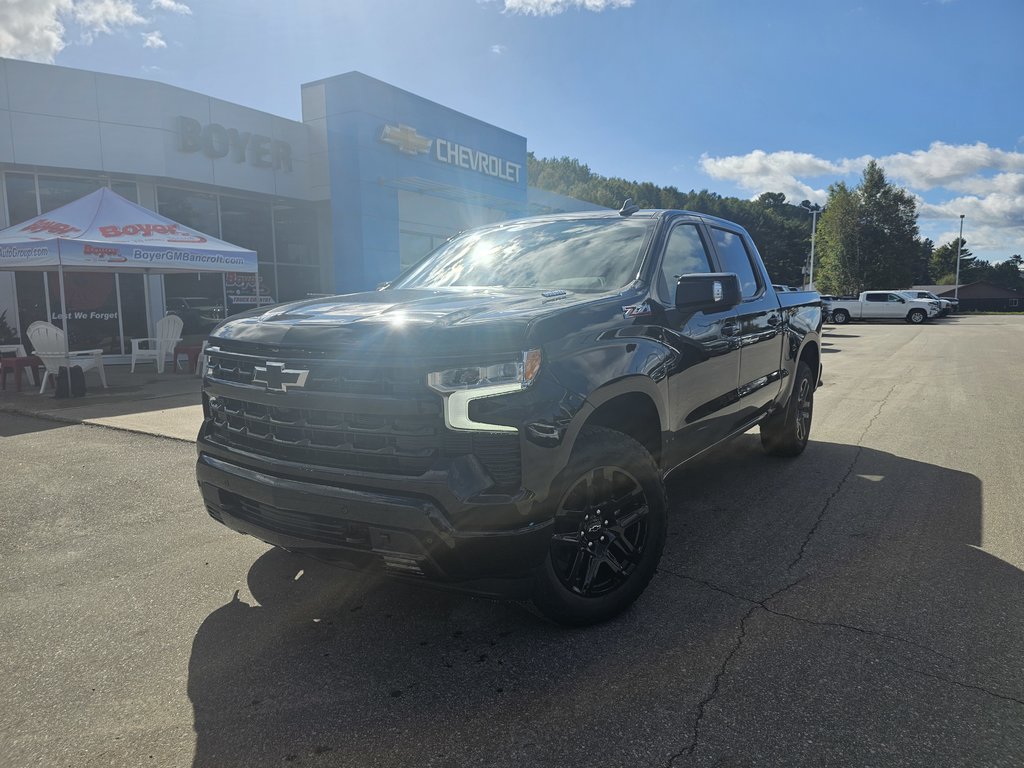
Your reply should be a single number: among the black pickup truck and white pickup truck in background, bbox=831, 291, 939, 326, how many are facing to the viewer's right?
1

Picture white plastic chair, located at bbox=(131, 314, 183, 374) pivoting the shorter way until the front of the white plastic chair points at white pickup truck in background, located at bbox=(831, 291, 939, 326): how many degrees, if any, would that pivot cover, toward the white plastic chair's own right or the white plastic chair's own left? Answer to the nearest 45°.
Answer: approximately 135° to the white plastic chair's own left

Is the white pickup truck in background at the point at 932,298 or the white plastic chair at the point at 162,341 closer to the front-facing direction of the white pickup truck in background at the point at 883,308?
the white pickup truck in background

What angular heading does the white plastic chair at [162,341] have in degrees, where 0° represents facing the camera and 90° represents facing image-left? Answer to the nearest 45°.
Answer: approximately 45°

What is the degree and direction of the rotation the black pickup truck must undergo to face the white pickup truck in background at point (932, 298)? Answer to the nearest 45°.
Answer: approximately 180°

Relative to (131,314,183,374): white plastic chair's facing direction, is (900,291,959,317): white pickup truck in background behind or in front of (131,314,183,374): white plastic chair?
behind

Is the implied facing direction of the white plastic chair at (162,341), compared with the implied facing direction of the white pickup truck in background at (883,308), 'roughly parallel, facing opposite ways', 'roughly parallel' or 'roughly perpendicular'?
roughly perpendicular

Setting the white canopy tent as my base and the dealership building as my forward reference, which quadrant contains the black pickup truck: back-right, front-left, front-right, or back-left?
back-right

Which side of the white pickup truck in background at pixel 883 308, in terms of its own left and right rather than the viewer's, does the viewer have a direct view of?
right

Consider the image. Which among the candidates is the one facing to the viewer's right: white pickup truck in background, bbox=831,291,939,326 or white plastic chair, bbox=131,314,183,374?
the white pickup truck in background

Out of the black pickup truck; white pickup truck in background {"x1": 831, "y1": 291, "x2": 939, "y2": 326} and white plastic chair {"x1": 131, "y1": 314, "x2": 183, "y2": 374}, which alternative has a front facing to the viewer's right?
the white pickup truck in background

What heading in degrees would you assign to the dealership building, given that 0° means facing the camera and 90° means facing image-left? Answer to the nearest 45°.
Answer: approximately 315°
